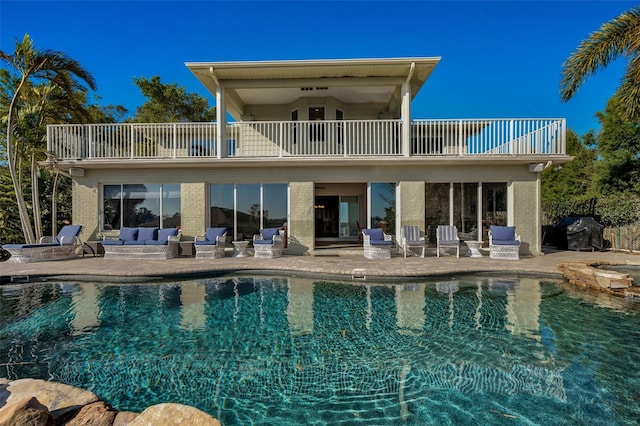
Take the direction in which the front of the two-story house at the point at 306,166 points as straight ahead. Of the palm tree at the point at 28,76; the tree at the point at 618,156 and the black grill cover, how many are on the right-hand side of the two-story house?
1

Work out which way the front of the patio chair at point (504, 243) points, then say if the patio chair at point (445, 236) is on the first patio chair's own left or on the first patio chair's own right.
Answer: on the first patio chair's own right

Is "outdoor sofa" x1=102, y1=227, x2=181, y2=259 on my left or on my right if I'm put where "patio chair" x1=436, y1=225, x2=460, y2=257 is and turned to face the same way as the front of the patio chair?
on my right

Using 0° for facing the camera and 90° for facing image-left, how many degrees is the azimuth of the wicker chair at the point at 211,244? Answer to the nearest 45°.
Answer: approximately 45°

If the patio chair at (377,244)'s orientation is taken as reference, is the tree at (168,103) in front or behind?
behind

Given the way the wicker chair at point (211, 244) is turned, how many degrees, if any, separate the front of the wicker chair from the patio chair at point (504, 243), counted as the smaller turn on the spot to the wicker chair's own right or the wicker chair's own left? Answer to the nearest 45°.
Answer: approximately 135° to the wicker chair's own left

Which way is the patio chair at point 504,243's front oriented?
toward the camera

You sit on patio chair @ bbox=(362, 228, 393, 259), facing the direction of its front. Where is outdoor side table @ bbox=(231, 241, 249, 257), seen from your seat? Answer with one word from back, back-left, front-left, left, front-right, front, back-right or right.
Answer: back-right

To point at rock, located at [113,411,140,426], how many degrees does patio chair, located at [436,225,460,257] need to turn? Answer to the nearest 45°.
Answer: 0° — it already faces it

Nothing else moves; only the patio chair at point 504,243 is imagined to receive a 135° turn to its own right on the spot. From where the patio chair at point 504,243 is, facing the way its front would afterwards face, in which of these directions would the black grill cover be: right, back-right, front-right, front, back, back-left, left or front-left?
right

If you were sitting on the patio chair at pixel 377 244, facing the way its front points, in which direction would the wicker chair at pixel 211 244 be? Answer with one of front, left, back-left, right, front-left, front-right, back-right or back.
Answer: back-right

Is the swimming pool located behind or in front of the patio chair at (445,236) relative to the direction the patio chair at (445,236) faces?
in front

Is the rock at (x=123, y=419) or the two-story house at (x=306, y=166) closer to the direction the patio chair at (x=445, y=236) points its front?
the rock

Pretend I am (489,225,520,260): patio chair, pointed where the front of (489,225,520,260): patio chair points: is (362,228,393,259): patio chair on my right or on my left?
on my right

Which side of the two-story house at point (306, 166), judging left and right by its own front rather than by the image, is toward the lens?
front
